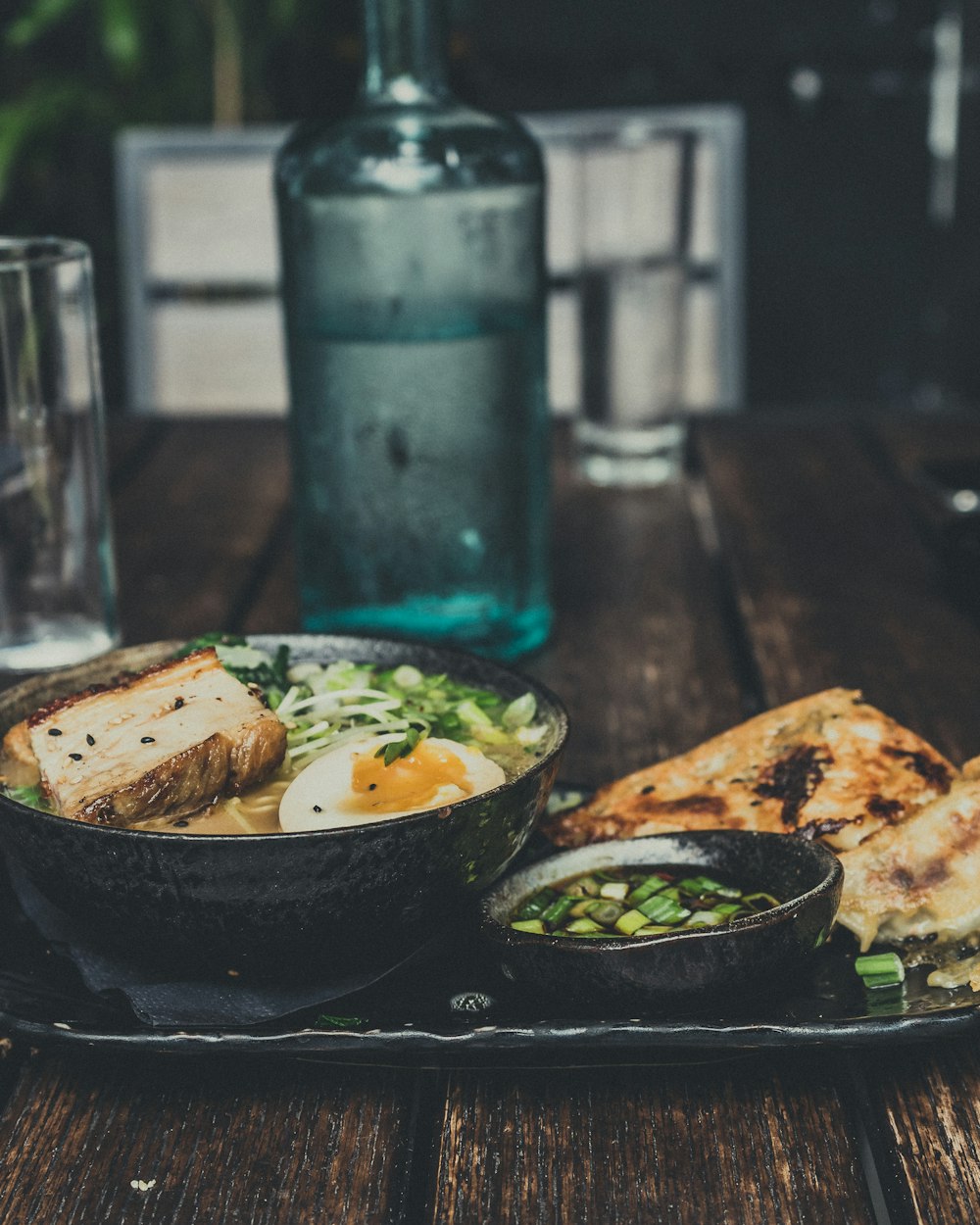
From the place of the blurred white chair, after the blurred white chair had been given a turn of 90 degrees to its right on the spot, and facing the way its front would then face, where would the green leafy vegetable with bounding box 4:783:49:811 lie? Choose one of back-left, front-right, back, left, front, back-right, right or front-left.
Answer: left

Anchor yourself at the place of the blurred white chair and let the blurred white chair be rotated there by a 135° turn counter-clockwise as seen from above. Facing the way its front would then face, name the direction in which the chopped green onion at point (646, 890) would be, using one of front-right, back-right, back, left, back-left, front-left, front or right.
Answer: back-right

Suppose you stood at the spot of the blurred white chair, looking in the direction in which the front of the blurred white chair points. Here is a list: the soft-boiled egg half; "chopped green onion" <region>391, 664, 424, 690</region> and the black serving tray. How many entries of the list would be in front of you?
3

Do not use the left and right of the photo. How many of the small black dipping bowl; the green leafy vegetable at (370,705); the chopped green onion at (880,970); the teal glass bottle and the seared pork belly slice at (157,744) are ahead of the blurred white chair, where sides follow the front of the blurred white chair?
5

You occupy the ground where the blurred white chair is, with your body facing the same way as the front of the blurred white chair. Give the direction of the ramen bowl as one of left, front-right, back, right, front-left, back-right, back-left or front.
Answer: front

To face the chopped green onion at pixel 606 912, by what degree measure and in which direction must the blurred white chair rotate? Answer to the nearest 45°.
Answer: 0° — it already faces it

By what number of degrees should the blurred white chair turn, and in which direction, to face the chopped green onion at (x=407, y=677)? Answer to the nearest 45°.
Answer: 0° — it already faces it

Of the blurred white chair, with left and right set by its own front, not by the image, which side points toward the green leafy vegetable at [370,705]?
front

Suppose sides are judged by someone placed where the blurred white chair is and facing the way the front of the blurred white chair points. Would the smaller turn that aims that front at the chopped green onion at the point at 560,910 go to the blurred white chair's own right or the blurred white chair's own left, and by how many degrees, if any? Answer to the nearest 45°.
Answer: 0° — it already faces it

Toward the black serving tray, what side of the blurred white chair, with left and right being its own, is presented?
front

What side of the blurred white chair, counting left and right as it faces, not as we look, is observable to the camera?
front

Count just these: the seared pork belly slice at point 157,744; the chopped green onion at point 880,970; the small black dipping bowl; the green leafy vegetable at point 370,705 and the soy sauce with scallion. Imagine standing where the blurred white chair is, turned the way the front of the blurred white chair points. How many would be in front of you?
5

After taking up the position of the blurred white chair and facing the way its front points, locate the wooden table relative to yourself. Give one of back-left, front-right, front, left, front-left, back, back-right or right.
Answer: front

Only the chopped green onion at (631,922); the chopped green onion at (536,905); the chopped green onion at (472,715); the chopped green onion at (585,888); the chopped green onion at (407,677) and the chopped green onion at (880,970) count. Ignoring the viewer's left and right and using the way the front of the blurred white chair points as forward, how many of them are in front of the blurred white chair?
6

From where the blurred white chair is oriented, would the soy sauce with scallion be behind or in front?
in front

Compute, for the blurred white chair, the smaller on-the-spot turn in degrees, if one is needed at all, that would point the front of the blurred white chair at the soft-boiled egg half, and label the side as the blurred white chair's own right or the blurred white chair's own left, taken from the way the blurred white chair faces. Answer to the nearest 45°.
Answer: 0° — it already faces it
